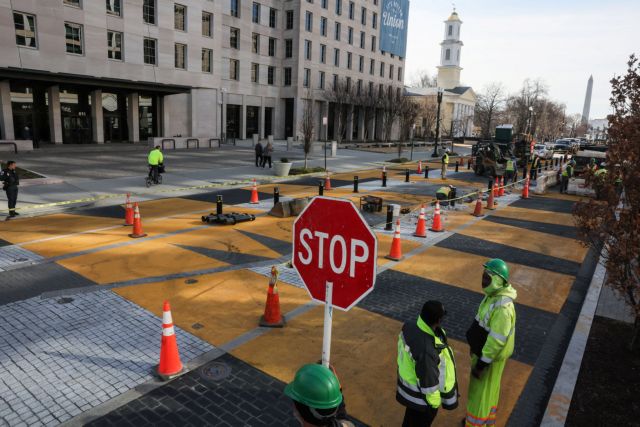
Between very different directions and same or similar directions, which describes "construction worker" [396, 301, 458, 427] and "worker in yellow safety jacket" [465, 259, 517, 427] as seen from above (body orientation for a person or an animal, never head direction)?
very different directions

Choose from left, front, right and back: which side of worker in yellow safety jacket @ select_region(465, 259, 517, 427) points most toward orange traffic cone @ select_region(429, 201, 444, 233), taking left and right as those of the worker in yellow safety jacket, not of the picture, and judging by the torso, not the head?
right

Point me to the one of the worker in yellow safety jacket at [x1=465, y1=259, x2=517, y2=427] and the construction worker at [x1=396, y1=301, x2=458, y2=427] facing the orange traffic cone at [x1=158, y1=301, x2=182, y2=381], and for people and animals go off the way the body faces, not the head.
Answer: the worker in yellow safety jacket

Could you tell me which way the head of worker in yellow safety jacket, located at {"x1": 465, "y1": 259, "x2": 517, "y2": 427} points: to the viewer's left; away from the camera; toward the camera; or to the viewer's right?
to the viewer's left

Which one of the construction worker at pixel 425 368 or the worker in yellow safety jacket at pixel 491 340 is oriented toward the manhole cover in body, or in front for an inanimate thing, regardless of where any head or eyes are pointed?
the worker in yellow safety jacket

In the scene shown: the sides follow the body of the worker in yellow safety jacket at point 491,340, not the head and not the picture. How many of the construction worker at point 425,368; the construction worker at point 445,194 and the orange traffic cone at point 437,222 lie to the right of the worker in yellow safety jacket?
2

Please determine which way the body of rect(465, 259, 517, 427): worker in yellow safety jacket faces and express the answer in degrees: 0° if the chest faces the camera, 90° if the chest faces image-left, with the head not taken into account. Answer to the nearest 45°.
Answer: approximately 90°
